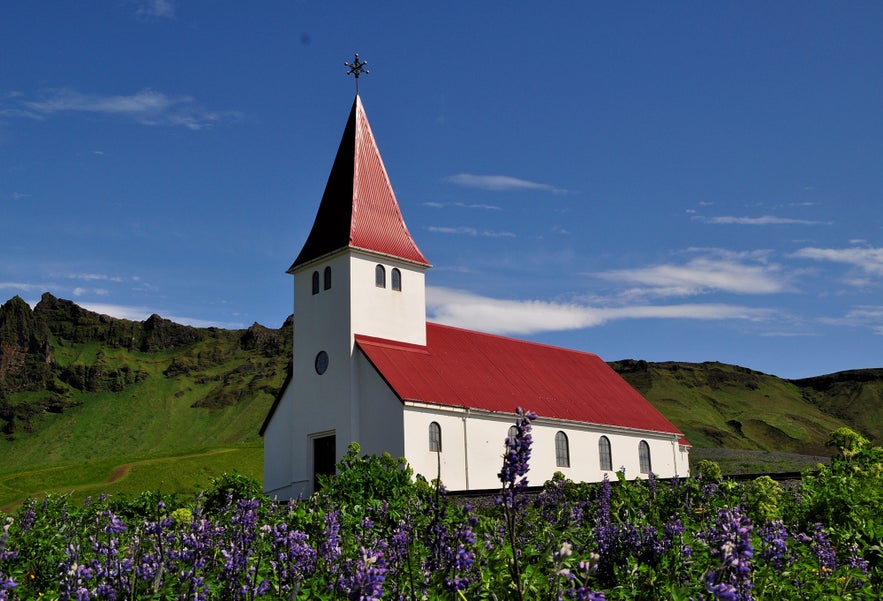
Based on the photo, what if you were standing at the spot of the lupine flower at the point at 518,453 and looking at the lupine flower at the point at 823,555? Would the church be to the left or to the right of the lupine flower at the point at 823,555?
left

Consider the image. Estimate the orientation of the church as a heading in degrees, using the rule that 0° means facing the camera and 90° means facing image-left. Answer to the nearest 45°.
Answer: approximately 45°

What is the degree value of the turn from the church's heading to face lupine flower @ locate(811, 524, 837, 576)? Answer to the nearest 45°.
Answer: approximately 45° to its left

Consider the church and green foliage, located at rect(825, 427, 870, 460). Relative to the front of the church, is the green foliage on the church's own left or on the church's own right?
on the church's own left

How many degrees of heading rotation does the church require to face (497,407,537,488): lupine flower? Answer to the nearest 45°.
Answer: approximately 45° to its left
